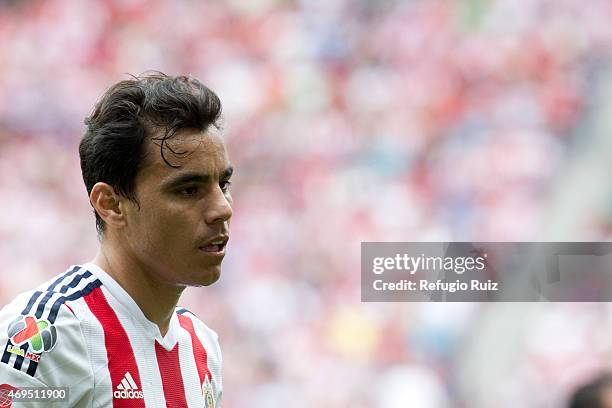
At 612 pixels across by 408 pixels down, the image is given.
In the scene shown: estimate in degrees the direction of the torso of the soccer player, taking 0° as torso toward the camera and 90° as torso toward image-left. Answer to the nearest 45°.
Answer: approximately 315°

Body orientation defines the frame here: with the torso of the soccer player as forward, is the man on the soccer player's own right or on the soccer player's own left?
on the soccer player's own left
